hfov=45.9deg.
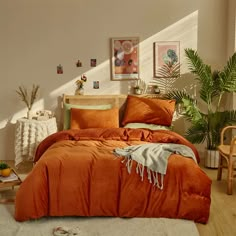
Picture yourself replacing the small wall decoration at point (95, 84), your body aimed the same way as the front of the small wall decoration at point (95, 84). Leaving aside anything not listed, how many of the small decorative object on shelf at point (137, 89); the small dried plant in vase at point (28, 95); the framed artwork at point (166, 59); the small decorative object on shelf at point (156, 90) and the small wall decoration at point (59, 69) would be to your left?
3

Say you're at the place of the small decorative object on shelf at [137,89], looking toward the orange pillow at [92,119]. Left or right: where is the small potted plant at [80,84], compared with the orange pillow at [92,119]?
right

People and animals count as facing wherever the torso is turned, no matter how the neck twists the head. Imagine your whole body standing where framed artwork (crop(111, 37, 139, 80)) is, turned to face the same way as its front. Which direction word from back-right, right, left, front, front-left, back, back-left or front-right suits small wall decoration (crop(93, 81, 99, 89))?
right

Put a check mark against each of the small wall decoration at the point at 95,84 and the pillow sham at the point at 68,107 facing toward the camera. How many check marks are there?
2

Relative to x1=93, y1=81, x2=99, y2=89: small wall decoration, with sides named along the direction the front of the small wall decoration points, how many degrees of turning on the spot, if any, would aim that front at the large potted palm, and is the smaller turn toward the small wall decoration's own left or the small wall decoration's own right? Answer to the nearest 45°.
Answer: approximately 90° to the small wall decoration's own left

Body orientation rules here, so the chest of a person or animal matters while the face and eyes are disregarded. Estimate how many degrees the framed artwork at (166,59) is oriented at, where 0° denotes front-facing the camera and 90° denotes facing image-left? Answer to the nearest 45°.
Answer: approximately 0°

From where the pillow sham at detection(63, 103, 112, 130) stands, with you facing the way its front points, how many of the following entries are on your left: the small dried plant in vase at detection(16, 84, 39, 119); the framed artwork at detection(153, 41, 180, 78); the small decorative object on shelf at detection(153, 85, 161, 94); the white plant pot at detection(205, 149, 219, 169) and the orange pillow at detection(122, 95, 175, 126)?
4

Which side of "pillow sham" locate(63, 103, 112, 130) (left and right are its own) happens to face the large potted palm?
left

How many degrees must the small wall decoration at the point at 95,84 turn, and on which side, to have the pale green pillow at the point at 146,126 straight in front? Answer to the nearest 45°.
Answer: approximately 45° to its left
